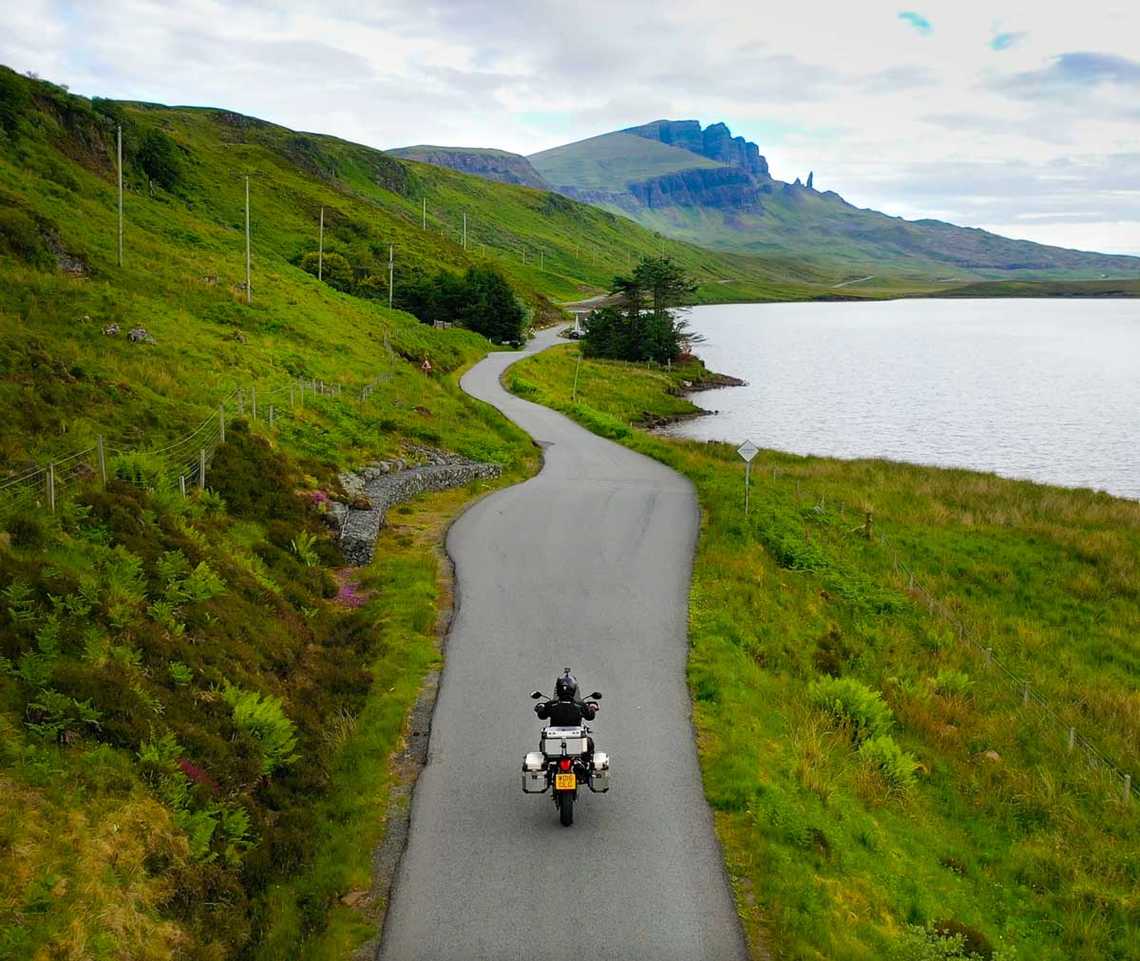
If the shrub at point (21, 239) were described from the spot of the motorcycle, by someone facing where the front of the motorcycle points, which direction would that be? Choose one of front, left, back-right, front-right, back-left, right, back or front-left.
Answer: front-left

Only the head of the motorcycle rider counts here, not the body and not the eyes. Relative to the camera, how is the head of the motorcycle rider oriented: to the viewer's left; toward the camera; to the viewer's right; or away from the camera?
away from the camera

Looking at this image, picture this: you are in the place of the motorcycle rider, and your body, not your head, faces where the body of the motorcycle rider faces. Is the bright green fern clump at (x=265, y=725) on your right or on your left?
on your left

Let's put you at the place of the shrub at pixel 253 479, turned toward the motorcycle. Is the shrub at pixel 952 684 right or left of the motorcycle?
left

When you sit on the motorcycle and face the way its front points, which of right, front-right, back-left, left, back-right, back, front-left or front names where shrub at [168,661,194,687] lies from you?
left

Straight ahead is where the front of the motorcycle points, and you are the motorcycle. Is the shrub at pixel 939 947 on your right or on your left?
on your right

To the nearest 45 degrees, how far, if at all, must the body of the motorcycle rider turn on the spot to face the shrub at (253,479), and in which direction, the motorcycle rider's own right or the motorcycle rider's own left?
approximately 45° to the motorcycle rider's own left

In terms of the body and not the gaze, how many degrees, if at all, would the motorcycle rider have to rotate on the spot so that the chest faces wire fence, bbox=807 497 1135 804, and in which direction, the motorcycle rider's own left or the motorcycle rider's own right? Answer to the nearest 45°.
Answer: approximately 45° to the motorcycle rider's own right

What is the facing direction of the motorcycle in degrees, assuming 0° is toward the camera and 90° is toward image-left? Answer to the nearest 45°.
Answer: approximately 180°

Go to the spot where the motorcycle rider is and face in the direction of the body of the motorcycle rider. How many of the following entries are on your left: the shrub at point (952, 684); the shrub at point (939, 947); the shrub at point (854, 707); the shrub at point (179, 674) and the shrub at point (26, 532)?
2

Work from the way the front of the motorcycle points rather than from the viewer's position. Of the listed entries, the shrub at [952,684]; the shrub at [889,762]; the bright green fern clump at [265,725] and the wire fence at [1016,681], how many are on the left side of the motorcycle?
1

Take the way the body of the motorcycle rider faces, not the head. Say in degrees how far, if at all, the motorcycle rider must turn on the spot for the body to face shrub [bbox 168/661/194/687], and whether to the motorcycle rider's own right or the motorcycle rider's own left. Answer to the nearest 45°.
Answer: approximately 90° to the motorcycle rider's own left

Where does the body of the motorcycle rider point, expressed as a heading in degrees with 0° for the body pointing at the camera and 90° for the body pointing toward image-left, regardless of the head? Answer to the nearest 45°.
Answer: approximately 180°
